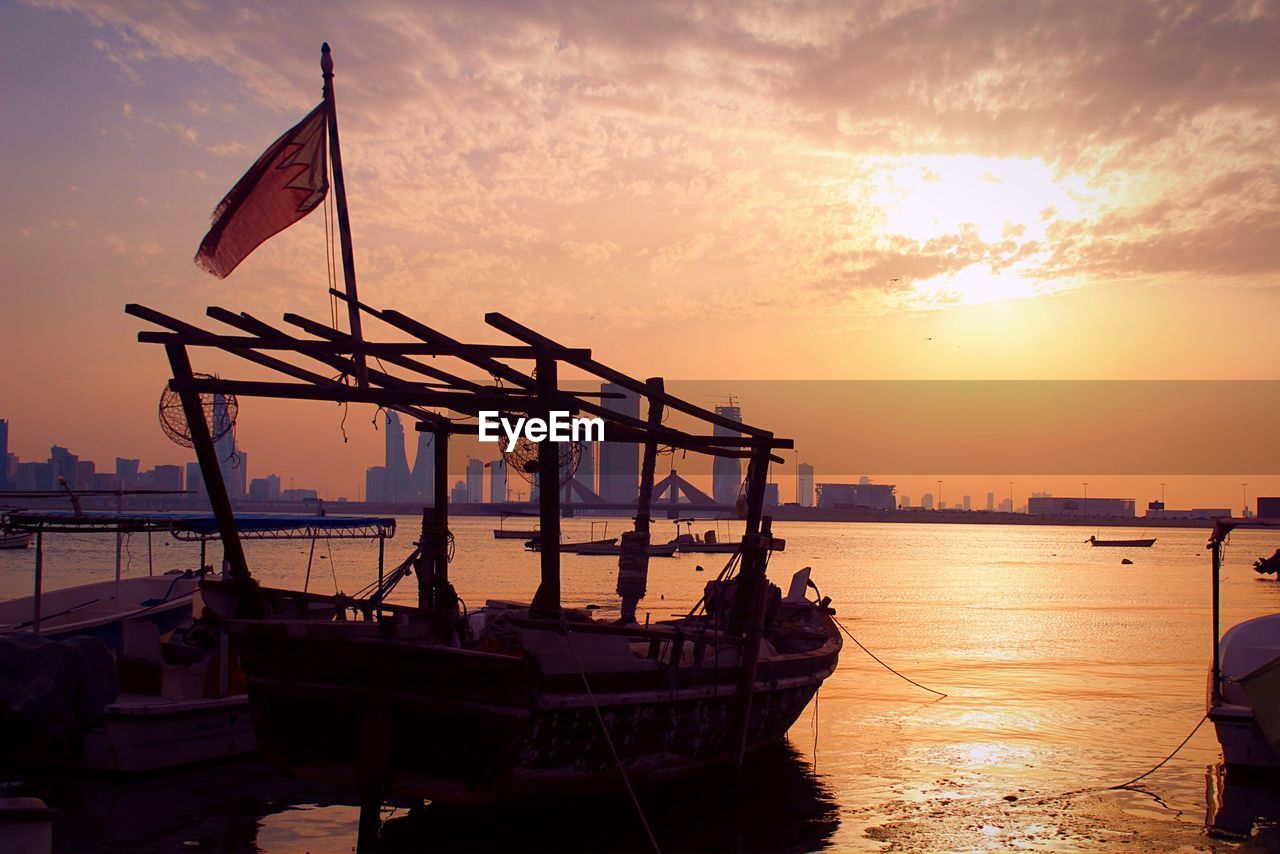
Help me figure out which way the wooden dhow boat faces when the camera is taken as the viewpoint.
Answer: facing away from the viewer and to the right of the viewer

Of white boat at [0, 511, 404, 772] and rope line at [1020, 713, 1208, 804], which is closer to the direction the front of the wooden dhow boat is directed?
the rope line

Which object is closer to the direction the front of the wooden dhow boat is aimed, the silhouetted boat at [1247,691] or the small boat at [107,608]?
the silhouetted boat

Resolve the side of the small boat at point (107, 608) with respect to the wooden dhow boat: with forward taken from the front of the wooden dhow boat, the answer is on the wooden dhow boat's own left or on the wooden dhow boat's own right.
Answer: on the wooden dhow boat's own left

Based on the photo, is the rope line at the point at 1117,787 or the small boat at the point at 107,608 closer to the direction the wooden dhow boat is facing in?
the rope line

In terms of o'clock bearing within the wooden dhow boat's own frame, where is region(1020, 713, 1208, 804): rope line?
The rope line is roughly at 1 o'clock from the wooden dhow boat.

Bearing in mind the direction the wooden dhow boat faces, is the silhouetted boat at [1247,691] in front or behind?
in front
